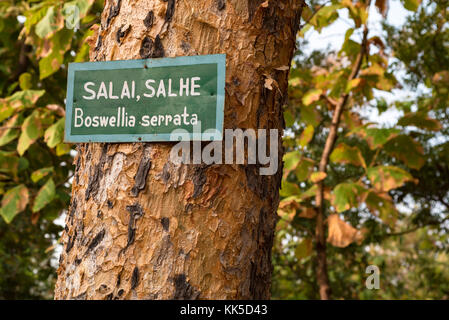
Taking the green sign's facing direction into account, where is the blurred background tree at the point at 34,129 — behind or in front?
behind

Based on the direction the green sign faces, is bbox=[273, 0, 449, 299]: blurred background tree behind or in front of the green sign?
behind

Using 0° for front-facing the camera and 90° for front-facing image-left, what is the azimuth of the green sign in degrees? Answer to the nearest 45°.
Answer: approximately 0°
